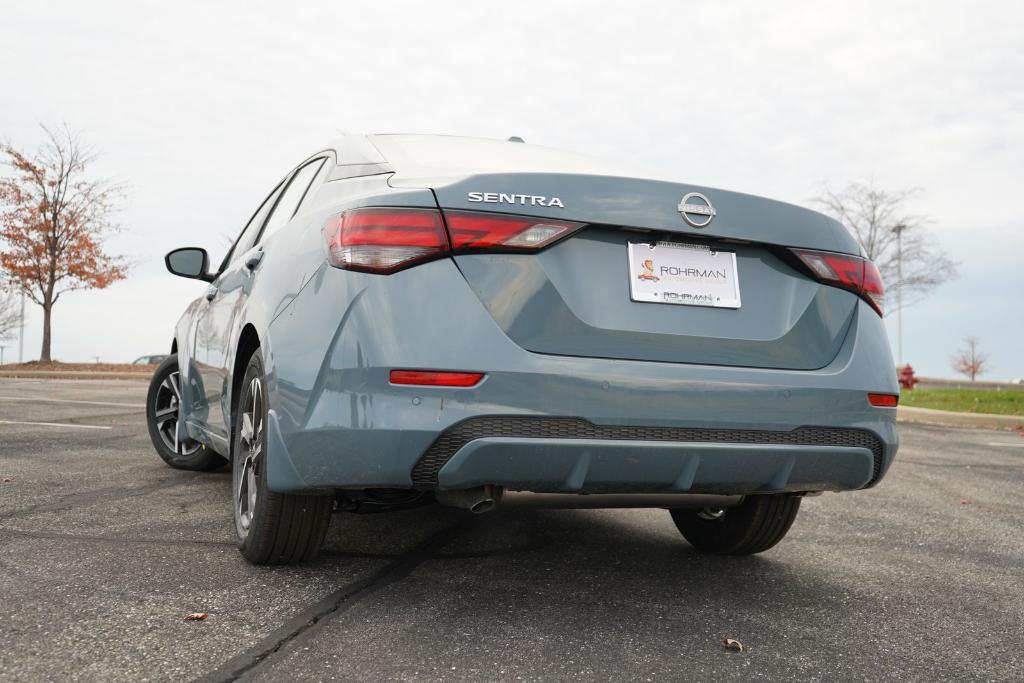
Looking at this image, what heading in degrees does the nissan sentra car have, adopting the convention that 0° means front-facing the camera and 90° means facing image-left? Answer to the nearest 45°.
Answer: approximately 135°
